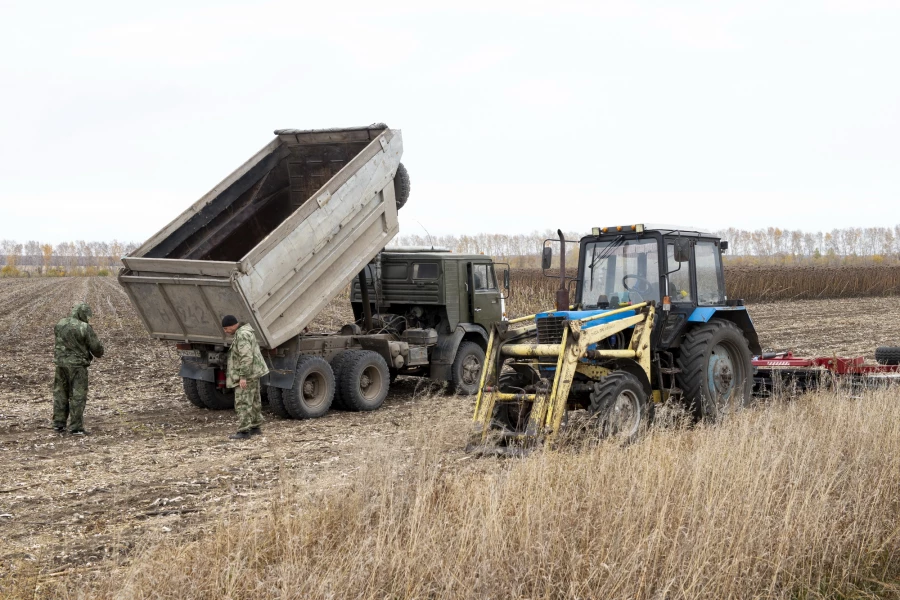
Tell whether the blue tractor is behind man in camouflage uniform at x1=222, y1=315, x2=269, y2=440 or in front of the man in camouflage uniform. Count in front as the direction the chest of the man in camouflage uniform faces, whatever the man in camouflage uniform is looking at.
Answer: behind

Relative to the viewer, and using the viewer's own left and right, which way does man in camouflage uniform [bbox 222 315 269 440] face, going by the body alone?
facing to the left of the viewer

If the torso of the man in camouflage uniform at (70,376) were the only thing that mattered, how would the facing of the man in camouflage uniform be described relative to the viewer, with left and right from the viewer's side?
facing away from the viewer and to the right of the viewer

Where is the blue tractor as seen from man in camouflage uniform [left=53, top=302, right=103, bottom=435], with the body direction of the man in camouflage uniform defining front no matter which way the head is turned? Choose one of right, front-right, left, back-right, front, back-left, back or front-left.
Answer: right

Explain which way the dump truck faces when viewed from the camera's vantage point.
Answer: facing away from the viewer and to the right of the viewer

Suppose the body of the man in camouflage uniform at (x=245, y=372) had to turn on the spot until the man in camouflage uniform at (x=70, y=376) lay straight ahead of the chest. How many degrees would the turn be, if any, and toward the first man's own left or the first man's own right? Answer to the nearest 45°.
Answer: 0° — they already face them

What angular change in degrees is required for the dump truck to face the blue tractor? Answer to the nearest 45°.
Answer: approximately 90° to its right

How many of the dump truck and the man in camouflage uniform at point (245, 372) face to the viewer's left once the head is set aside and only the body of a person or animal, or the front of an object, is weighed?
1

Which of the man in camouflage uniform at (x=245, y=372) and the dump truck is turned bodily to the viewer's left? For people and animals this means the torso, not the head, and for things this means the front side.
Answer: the man in camouflage uniform

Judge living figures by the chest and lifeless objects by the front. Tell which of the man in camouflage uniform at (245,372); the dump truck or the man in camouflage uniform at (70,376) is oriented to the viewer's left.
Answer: the man in camouflage uniform at (245,372)

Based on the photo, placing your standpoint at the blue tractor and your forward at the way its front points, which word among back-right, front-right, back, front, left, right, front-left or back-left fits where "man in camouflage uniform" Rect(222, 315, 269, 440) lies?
front-right
